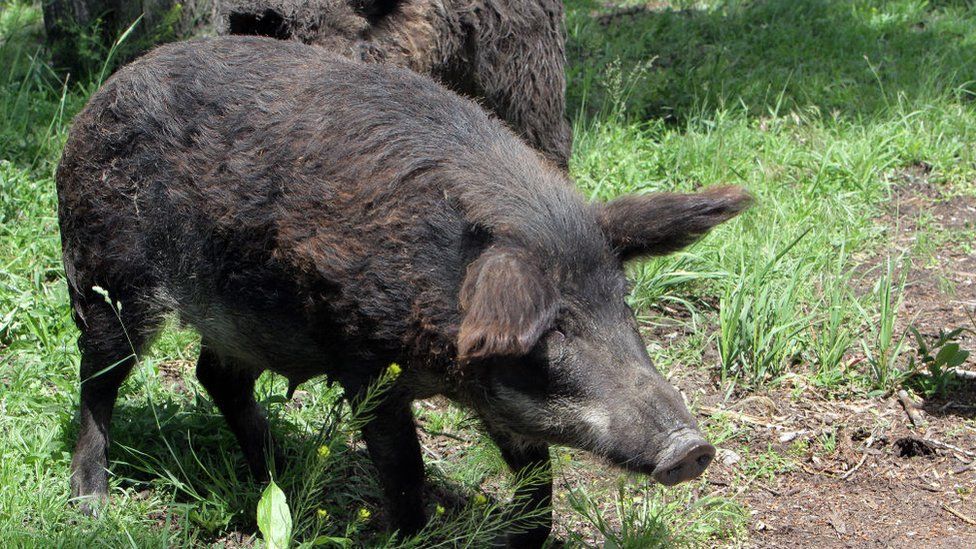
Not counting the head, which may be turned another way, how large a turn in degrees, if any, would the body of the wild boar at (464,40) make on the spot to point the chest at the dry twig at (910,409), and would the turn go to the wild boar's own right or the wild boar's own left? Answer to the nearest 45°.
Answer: approximately 135° to the wild boar's own left

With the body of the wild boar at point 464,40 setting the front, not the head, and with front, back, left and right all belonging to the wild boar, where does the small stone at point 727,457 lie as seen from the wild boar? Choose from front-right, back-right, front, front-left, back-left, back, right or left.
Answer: back-left

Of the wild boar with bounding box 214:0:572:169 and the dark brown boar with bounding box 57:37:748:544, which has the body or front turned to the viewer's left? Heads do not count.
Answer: the wild boar

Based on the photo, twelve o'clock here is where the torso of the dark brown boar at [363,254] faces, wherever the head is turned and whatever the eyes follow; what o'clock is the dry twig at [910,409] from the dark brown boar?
The dry twig is roughly at 10 o'clock from the dark brown boar.

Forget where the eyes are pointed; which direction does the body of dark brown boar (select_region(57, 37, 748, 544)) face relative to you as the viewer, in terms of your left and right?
facing the viewer and to the right of the viewer

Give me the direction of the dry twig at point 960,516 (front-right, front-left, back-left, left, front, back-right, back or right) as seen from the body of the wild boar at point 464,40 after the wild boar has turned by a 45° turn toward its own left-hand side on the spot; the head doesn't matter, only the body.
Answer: left

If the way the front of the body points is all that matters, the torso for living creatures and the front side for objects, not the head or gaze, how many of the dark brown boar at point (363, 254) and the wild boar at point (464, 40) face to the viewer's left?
1

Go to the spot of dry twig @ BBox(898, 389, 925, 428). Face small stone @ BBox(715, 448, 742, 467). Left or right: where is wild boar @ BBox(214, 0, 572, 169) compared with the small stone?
right

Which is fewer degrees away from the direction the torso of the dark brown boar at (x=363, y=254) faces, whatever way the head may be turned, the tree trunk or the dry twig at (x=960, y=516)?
the dry twig

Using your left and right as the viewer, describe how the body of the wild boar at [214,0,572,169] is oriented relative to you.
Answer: facing to the left of the viewer

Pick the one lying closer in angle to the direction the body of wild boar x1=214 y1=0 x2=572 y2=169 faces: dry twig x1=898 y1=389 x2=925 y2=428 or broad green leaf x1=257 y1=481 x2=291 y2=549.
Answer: the broad green leaf

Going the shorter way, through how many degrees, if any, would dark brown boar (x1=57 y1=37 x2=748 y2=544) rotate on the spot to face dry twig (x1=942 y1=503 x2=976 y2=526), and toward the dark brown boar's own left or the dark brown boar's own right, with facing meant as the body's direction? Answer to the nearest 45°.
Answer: approximately 45° to the dark brown boar's own left
